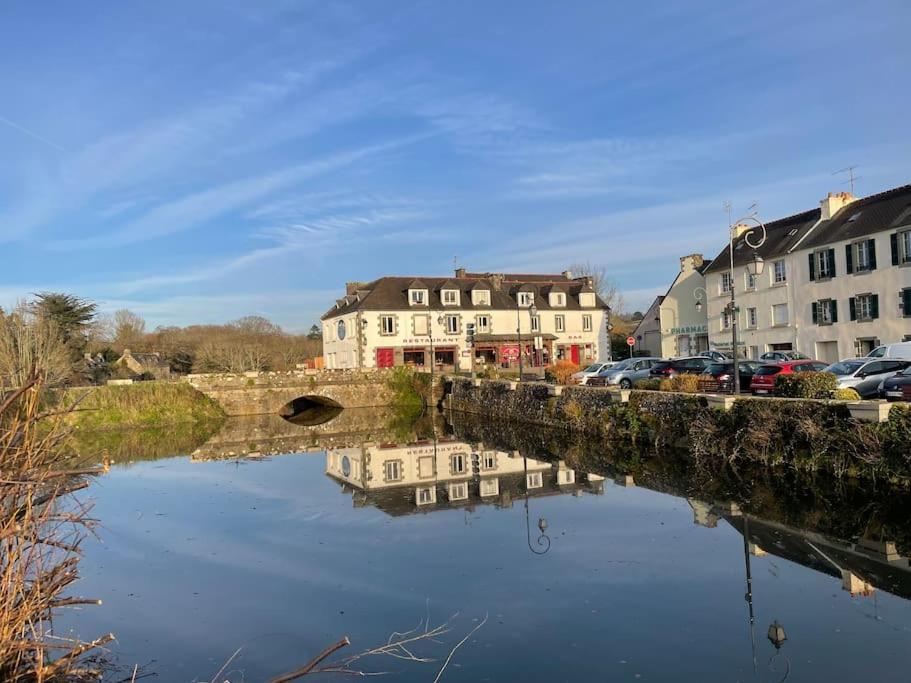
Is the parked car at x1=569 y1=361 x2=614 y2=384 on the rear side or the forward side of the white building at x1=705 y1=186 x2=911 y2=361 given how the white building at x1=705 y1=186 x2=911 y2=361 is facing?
on the forward side

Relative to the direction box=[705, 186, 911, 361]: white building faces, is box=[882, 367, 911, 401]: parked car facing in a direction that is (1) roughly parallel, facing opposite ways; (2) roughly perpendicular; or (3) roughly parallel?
roughly parallel

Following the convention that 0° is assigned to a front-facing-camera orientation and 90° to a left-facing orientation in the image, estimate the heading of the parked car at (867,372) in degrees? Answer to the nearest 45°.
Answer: approximately 45°

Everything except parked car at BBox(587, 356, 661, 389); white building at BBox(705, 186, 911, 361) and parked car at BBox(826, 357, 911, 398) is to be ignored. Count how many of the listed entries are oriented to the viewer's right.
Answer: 0

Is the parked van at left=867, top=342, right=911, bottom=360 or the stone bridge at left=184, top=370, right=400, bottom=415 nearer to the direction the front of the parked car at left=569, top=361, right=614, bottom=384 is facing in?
the stone bridge

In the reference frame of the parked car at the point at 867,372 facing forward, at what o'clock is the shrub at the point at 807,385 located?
The shrub is roughly at 11 o'clock from the parked car.

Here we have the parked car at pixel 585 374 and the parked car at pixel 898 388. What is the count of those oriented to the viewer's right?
0

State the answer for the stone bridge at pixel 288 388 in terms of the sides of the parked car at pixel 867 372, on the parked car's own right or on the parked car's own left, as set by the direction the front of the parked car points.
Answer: on the parked car's own right

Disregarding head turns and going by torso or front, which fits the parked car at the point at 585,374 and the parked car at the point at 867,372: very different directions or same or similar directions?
same or similar directions

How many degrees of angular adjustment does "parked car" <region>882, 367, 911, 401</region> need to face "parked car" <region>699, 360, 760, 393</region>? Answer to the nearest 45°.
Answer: approximately 90° to its right

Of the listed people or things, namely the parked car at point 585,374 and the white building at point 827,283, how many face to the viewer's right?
0

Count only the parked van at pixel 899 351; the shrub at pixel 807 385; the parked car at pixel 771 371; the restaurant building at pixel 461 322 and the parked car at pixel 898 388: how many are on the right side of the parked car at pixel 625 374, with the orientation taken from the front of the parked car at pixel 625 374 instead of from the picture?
1

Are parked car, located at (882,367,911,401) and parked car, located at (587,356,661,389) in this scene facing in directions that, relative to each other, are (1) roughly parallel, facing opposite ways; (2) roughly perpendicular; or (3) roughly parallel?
roughly parallel

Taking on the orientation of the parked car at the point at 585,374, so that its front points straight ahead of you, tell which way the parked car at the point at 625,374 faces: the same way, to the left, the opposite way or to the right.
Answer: the same way

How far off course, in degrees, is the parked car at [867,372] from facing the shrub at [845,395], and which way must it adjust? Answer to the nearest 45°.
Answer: approximately 45° to its left

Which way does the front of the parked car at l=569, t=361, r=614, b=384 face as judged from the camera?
facing the viewer and to the left of the viewer
